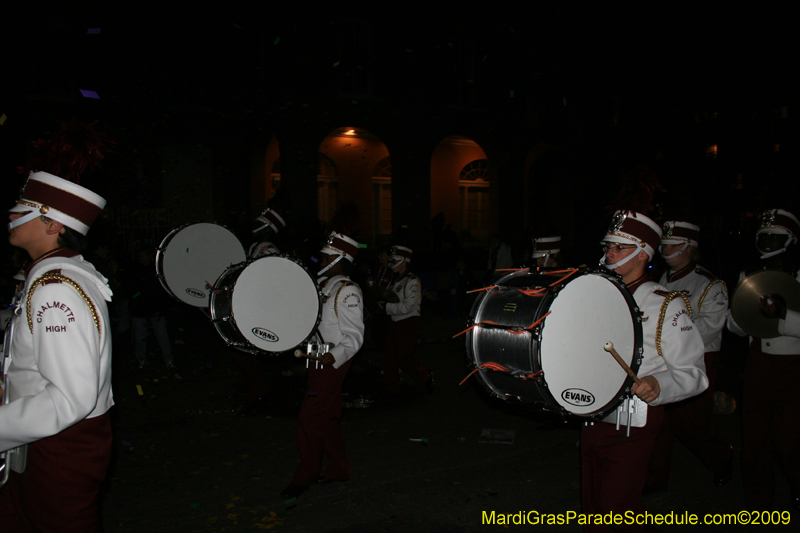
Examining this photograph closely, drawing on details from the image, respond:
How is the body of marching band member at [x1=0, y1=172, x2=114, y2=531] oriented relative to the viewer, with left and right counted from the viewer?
facing to the left of the viewer

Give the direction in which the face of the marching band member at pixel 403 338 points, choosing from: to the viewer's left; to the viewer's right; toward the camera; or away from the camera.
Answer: to the viewer's left

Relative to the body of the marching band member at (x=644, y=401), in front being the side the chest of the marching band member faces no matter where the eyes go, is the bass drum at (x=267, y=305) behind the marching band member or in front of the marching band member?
in front

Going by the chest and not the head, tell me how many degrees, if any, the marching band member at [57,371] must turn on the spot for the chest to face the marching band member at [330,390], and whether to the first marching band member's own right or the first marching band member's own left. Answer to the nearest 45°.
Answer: approximately 135° to the first marching band member's own right

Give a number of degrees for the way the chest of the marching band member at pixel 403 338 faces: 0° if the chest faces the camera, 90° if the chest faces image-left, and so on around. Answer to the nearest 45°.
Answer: approximately 90°

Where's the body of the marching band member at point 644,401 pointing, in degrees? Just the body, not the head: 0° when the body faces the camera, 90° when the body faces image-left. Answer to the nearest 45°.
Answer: approximately 90°

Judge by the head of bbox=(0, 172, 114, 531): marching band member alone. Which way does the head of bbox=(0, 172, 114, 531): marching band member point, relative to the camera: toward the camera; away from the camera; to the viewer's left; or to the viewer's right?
to the viewer's left

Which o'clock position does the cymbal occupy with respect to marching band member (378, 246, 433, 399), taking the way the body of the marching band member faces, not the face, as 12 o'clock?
The cymbal is roughly at 8 o'clock from the marching band member.

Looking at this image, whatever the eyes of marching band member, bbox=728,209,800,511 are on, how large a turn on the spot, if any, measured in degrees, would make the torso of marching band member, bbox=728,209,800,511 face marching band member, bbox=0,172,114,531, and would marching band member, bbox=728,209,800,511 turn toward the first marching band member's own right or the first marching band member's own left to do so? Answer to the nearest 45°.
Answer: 0° — they already face them
